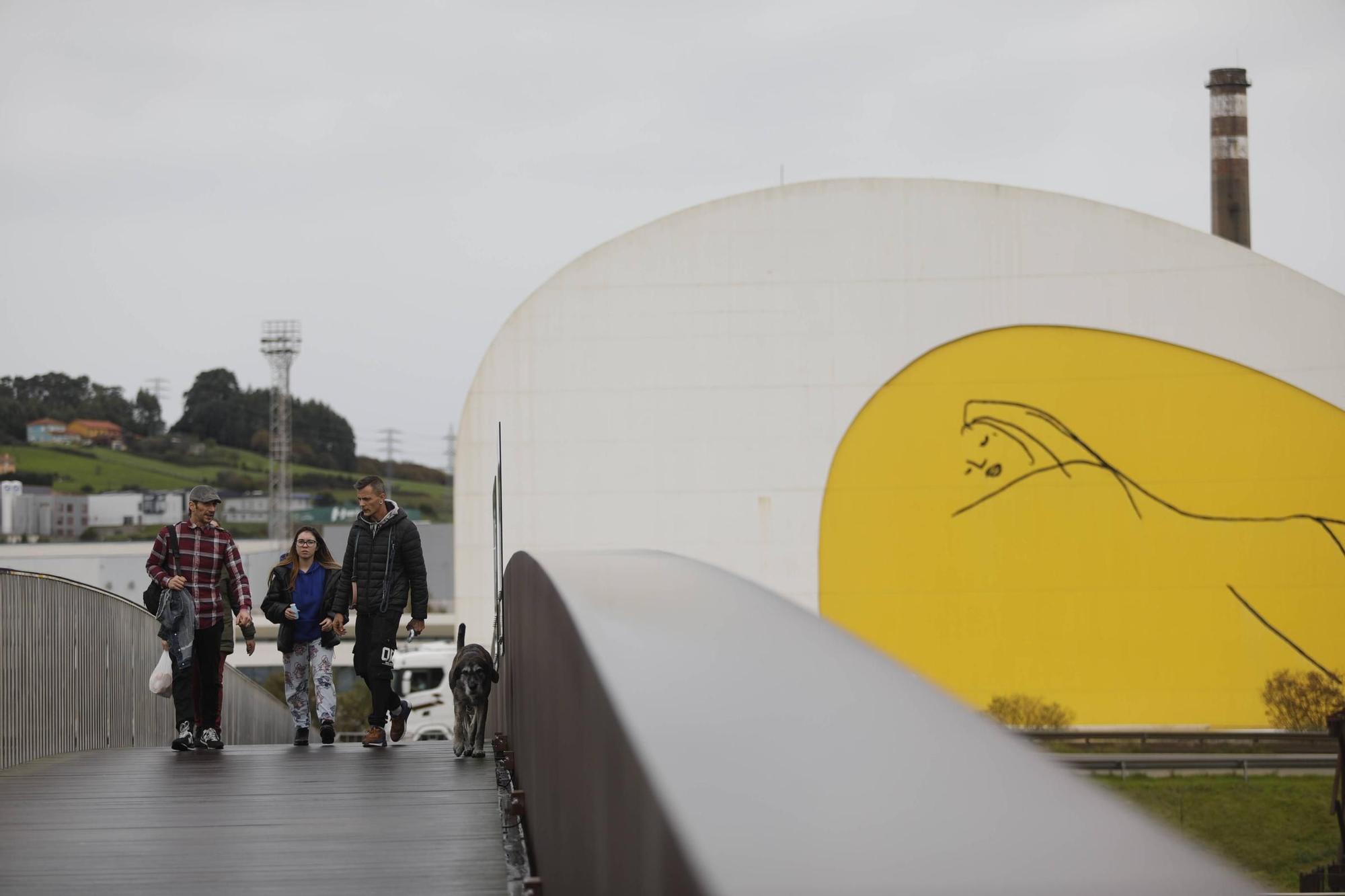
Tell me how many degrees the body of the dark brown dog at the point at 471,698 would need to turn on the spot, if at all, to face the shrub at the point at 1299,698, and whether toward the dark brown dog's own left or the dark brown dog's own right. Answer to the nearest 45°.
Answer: approximately 135° to the dark brown dog's own left

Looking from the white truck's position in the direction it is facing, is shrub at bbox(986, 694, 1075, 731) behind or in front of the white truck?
behind

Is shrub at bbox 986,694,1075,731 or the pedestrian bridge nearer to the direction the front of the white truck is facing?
the pedestrian bridge

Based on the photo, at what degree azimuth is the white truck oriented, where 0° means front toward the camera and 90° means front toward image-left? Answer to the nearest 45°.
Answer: approximately 45°

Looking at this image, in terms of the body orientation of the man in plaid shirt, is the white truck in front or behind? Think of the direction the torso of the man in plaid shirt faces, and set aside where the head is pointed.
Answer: behind

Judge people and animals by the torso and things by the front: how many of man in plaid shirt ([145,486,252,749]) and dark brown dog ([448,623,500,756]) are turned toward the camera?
2

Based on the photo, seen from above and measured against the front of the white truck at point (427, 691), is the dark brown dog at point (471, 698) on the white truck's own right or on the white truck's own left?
on the white truck's own left

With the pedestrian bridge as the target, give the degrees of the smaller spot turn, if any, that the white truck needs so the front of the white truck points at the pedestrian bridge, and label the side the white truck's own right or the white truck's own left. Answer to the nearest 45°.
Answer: approximately 45° to the white truck's own left

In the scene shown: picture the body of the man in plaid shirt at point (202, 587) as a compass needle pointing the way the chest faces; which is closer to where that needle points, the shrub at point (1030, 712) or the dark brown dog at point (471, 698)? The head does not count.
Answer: the dark brown dog
